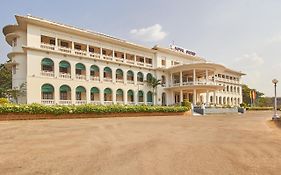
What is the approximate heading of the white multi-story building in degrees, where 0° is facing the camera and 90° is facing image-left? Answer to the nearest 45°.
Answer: approximately 315°
